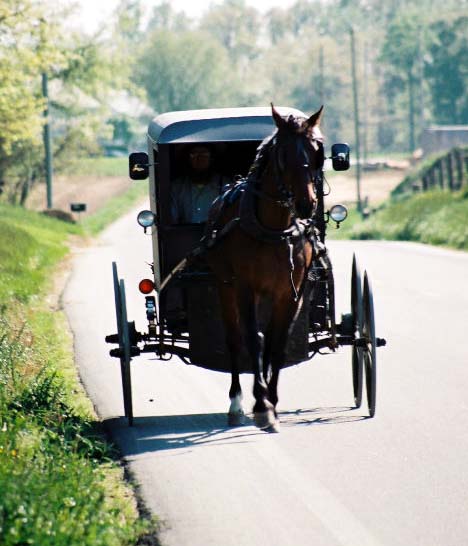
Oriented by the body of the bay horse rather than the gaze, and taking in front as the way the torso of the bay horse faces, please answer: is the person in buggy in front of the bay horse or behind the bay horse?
behind

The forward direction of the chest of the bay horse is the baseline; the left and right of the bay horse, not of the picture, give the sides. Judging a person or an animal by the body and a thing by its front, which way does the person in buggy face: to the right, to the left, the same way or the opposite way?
the same way

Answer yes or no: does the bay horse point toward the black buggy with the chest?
no

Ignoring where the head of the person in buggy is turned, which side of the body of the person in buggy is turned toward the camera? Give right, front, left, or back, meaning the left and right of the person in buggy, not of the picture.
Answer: front

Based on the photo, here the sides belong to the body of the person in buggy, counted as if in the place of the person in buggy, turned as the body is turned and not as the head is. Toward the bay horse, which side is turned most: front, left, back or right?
front

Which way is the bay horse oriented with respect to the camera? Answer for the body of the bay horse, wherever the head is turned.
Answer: toward the camera

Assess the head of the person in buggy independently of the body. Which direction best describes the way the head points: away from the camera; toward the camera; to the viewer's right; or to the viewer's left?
toward the camera

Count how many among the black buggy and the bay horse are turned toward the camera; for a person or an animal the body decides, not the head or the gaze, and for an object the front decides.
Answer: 2
